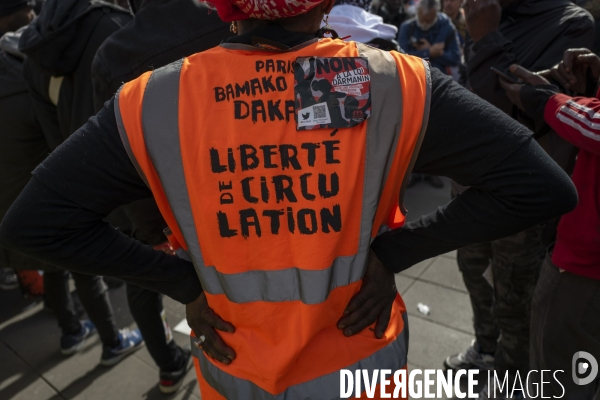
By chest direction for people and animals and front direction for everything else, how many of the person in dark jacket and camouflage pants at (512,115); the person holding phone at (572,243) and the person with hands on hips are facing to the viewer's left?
2

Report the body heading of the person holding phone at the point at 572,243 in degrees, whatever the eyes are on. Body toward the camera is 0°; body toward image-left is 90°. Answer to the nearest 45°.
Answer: approximately 90°

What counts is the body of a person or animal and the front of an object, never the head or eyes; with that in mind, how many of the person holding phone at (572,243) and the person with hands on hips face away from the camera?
1

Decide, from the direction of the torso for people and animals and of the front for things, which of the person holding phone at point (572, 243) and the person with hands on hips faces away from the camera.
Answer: the person with hands on hips

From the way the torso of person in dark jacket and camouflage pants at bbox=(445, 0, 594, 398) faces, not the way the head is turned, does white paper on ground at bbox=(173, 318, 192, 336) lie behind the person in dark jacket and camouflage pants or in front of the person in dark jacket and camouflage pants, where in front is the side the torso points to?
in front

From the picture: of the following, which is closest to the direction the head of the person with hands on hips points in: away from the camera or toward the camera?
away from the camera

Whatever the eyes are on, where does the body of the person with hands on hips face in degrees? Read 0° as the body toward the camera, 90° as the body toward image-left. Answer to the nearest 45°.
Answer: approximately 180°

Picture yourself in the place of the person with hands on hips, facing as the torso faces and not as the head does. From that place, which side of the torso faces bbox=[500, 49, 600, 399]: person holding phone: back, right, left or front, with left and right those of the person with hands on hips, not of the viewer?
right

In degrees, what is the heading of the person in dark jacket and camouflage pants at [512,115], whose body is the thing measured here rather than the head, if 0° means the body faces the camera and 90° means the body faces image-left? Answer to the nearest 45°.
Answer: approximately 90°
